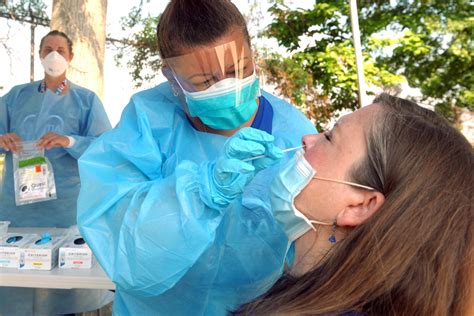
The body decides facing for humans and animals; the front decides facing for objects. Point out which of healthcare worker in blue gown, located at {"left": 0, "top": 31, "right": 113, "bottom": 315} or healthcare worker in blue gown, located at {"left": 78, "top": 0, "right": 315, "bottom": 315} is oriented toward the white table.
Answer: healthcare worker in blue gown, located at {"left": 0, "top": 31, "right": 113, "bottom": 315}

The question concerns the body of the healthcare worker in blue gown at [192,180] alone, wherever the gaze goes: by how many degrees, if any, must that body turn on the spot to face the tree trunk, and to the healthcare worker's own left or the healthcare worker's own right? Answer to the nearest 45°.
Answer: approximately 135° to the healthcare worker's own left

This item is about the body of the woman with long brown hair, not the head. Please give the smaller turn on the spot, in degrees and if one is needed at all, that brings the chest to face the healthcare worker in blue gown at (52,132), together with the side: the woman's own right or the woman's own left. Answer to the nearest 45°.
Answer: approximately 45° to the woman's own right

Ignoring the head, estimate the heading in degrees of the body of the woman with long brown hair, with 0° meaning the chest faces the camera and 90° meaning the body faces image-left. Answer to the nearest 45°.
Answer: approximately 90°

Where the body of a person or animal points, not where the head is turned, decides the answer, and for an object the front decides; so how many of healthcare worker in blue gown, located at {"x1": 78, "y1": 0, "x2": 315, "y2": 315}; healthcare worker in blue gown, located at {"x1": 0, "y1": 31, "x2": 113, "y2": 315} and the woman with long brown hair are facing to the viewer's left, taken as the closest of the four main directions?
1

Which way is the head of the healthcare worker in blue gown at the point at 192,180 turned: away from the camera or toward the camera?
toward the camera

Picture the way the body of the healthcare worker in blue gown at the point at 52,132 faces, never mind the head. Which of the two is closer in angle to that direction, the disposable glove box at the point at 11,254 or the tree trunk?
the disposable glove box

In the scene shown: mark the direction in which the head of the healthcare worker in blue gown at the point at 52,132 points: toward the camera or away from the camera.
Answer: toward the camera

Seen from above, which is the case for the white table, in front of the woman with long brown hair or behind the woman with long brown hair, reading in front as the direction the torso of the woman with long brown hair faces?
in front

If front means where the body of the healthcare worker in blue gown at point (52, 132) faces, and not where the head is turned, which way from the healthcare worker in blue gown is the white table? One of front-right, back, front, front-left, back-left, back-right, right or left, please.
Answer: front

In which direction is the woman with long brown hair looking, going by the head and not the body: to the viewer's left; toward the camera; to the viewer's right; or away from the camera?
to the viewer's left

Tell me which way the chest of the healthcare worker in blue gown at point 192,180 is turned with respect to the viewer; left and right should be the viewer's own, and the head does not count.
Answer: facing the viewer and to the right of the viewer

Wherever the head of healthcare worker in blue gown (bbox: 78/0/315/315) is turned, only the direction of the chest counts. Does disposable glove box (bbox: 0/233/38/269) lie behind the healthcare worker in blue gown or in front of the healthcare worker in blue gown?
behind

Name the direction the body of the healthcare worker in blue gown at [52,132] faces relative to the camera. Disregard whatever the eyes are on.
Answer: toward the camera

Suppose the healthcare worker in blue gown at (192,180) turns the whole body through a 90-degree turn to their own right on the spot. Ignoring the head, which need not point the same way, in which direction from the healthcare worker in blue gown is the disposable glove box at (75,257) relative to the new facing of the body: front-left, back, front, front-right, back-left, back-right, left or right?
right

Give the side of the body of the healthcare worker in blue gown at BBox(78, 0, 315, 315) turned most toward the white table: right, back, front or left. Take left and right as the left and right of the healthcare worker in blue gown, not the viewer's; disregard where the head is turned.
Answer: back

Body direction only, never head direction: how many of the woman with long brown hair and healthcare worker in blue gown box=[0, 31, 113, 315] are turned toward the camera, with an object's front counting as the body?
1
